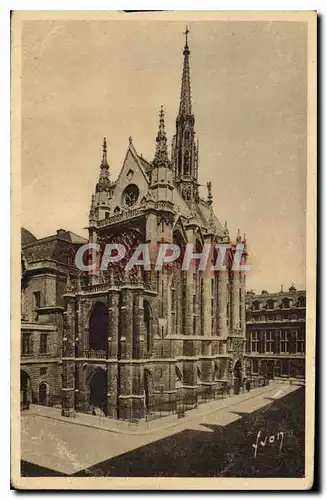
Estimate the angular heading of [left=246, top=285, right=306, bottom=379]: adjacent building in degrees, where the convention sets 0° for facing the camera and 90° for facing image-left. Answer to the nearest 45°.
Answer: approximately 0°

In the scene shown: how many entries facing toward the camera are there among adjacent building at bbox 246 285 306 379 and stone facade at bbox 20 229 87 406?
2

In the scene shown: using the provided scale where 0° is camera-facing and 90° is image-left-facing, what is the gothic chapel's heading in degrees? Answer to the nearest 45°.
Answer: approximately 45°

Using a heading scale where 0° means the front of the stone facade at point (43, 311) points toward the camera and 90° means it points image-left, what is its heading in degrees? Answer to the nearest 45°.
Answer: approximately 0°
